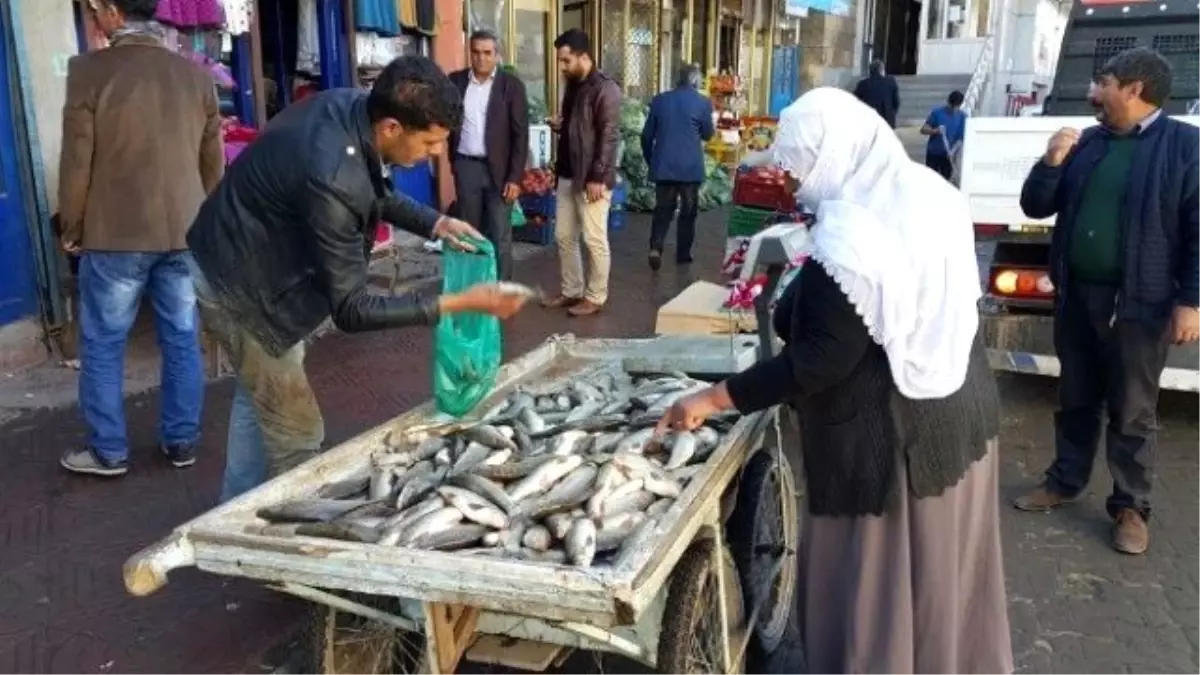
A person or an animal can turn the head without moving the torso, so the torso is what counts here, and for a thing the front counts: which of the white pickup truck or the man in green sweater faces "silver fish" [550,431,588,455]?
the man in green sweater

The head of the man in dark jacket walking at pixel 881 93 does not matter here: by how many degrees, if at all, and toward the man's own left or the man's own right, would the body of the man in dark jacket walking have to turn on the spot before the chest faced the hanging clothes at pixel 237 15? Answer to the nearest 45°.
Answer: approximately 135° to the man's own left

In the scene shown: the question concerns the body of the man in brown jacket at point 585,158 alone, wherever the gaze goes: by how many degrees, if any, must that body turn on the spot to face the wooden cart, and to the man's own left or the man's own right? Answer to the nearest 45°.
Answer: approximately 45° to the man's own left

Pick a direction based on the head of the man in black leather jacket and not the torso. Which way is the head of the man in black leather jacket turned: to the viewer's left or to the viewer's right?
to the viewer's right

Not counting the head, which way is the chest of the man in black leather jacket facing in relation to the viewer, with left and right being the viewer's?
facing to the right of the viewer

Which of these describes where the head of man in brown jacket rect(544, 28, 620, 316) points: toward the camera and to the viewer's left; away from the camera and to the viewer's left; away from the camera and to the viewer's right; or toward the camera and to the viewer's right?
toward the camera and to the viewer's left

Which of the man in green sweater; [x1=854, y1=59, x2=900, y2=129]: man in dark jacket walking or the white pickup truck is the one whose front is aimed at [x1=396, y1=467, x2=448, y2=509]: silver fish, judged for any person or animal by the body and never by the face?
the man in green sweater

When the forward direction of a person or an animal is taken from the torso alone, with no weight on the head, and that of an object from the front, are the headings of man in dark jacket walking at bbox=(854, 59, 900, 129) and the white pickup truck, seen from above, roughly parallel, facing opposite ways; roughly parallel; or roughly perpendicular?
roughly parallel

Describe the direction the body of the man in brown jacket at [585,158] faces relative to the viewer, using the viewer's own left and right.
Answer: facing the viewer and to the left of the viewer

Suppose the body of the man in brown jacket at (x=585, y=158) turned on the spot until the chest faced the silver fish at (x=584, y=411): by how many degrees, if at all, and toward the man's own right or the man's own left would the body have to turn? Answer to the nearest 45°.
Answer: approximately 45° to the man's own left

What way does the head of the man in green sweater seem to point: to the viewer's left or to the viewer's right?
to the viewer's left

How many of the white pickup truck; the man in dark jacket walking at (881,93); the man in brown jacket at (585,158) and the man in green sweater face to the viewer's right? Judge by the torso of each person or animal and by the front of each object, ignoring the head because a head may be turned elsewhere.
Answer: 0

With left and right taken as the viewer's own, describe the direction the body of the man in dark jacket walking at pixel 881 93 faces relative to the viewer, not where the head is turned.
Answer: facing away from the viewer

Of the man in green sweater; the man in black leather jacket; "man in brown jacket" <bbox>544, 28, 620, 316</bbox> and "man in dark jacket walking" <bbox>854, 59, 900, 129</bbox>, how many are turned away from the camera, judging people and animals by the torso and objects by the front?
1

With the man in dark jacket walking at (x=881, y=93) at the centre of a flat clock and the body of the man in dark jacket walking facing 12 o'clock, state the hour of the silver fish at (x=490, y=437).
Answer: The silver fish is roughly at 6 o'clock from the man in dark jacket walking.

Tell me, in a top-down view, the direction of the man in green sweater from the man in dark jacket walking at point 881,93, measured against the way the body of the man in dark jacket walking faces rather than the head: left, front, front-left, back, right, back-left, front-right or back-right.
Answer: back

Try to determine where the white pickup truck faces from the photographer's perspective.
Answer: facing away from the viewer

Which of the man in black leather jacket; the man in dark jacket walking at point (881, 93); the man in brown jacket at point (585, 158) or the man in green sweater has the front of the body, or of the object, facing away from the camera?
the man in dark jacket walking

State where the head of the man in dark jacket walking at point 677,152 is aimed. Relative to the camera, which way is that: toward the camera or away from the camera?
away from the camera
